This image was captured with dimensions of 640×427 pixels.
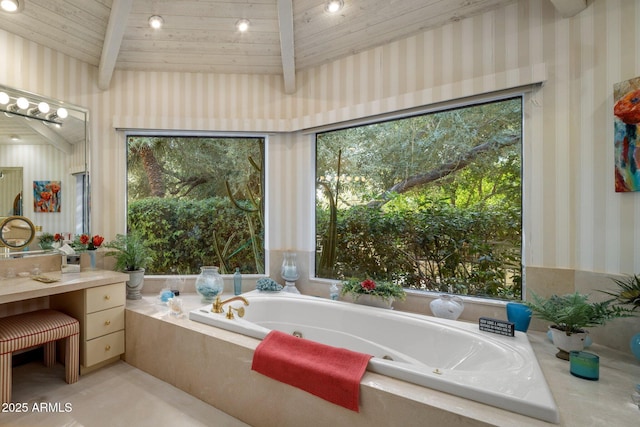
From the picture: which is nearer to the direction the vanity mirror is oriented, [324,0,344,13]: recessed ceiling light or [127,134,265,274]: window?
the recessed ceiling light

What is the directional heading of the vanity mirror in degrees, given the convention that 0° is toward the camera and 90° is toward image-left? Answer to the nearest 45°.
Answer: approximately 315°

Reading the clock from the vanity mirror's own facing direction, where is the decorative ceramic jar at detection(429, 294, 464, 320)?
The decorative ceramic jar is roughly at 12 o'clock from the vanity mirror.

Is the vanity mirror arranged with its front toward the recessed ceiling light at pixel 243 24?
yes

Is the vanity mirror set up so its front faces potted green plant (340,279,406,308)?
yes

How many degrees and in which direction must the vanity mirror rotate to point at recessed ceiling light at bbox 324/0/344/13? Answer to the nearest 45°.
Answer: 0° — it already faces it

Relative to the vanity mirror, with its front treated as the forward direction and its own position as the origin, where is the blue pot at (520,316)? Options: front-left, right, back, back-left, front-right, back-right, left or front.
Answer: front

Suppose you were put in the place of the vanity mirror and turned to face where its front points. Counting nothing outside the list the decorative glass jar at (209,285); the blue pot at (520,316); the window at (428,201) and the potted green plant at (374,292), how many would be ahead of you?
4

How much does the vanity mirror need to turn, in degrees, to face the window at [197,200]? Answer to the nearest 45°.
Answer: approximately 45° to its left

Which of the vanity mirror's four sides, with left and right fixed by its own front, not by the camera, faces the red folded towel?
front

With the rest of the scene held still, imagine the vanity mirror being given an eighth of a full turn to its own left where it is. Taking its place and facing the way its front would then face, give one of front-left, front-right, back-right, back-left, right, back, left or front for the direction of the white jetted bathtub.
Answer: front-right

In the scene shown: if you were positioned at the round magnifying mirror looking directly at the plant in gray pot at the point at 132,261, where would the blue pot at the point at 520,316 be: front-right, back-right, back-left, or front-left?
front-right
